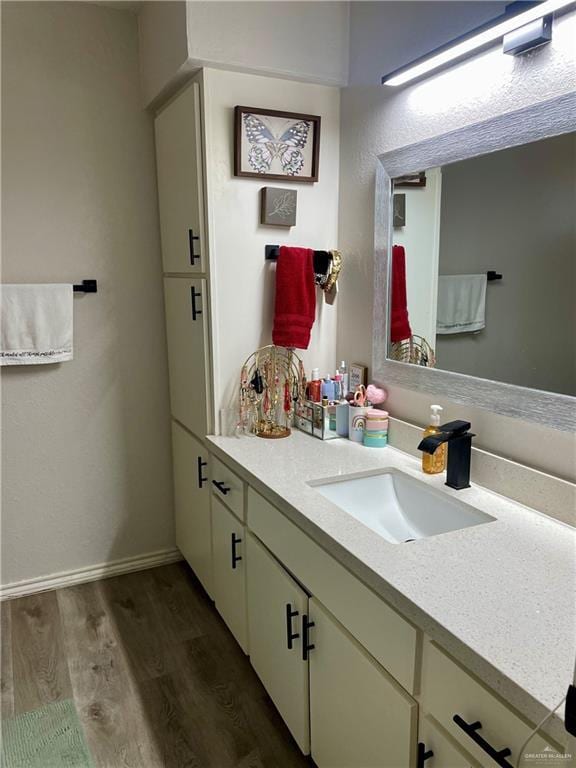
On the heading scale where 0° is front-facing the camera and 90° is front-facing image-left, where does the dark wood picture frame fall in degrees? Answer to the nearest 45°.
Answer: approximately 315°

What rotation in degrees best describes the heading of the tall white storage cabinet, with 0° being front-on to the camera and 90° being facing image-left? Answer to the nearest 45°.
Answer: approximately 90°

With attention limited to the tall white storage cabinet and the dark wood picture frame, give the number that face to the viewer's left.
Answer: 1

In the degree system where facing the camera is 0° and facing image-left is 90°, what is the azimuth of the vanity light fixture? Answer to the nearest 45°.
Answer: approximately 45°

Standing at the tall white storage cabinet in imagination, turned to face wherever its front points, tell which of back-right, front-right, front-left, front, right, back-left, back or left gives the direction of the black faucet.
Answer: back-left

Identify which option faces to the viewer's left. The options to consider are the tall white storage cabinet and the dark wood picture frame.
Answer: the tall white storage cabinet
